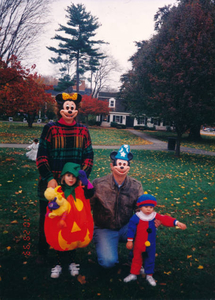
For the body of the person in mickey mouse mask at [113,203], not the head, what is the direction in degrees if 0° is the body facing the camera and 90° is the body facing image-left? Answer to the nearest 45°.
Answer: approximately 0°

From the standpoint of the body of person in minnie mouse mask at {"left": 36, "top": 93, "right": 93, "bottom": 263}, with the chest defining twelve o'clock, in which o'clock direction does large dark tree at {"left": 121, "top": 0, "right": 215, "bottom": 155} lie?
The large dark tree is roughly at 7 o'clock from the person in minnie mouse mask.

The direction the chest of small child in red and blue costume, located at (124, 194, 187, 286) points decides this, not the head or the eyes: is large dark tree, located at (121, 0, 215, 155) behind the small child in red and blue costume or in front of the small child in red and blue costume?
behind

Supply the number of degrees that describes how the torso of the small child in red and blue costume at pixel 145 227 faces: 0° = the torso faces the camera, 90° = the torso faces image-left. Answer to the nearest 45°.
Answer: approximately 0°

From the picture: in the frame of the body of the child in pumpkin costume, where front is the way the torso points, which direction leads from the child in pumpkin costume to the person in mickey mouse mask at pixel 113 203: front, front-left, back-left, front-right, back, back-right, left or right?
back-left

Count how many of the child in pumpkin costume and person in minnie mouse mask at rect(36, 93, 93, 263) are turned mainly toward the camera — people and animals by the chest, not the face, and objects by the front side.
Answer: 2

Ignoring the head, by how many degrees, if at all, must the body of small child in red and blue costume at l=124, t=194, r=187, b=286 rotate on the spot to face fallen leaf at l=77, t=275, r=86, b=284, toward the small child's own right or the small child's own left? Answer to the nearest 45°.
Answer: approximately 90° to the small child's own right
